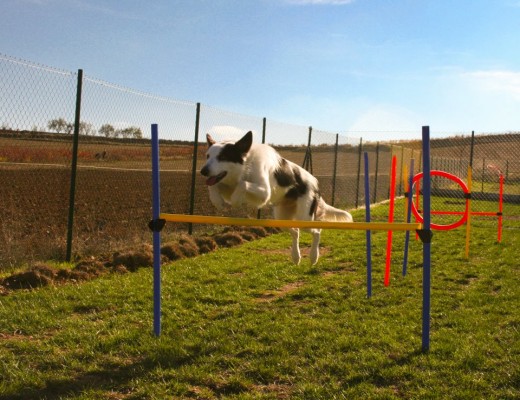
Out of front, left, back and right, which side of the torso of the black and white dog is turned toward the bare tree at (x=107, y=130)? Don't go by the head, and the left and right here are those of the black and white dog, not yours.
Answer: right

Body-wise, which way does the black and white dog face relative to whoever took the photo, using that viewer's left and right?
facing the viewer and to the left of the viewer
